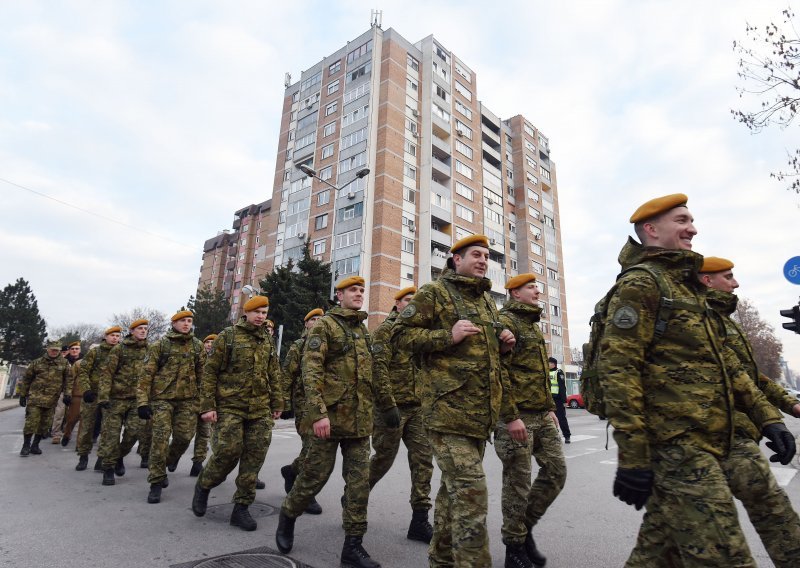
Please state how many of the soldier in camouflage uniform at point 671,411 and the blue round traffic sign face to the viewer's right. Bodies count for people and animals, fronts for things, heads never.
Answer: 1

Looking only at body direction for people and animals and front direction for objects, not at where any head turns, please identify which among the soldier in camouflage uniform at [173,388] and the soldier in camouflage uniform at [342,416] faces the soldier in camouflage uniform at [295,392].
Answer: the soldier in camouflage uniform at [173,388]

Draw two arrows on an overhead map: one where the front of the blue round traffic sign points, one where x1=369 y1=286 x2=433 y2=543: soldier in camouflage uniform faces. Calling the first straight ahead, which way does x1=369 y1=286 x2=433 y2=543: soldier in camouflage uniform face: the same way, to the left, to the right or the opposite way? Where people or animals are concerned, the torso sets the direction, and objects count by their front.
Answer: to the left

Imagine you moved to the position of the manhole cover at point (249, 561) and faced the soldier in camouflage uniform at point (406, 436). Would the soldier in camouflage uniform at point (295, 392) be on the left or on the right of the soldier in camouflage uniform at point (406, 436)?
left

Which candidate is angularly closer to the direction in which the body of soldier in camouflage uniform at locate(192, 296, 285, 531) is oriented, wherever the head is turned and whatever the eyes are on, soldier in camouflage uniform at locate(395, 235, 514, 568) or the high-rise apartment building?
the soldier in camouflage uniform

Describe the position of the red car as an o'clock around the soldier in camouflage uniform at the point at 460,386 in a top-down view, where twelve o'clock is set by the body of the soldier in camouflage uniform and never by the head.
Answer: The red car is roughly at 8 o'clock from the soldier in camouflage uniform.

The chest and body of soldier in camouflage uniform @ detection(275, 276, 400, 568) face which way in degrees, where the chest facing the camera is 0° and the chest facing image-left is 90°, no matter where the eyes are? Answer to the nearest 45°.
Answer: approximately 315°

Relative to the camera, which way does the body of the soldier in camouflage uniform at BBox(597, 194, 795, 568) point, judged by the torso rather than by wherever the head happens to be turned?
to the viewer's right

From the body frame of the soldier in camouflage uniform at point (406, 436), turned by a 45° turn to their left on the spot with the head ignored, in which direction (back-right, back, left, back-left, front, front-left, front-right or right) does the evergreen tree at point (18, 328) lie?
back-left

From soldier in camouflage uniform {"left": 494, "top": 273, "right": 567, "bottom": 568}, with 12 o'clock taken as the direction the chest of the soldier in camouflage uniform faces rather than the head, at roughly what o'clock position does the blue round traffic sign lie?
The blue round traffic sign is roughly at 9 o'clock from the soldier in camouflage uniform.

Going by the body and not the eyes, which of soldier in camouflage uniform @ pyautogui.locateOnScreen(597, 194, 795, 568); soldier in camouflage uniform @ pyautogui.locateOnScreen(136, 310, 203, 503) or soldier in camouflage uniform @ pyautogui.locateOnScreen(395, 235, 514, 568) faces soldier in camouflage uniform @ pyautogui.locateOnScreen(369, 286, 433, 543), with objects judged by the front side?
soldier in camouflage uniform @ pyautogui.locateOnScreen(136, 310, 203, 503)

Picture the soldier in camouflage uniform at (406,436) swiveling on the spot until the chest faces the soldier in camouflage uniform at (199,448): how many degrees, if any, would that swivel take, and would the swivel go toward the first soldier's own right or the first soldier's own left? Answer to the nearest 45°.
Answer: approximately 180°

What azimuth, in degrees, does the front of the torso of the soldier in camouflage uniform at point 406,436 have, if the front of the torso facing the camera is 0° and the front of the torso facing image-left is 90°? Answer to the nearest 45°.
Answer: approximately 315°
